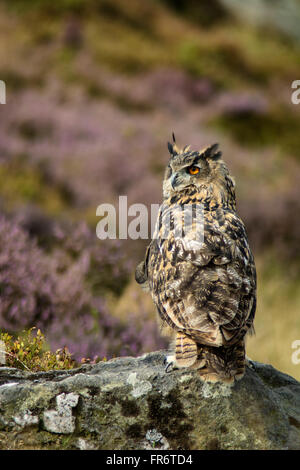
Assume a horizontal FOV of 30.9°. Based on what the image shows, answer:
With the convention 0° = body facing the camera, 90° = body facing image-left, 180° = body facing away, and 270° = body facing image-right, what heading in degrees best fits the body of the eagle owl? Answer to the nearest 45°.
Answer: approximately 135°
